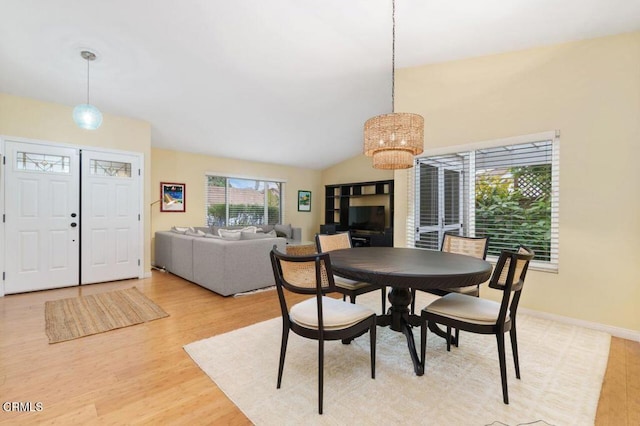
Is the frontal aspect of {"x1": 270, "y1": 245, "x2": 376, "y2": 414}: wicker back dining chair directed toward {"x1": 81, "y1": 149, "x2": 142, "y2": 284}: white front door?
no

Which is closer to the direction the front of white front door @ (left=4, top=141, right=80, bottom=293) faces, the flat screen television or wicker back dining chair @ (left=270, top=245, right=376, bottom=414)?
the wicker back dining chair

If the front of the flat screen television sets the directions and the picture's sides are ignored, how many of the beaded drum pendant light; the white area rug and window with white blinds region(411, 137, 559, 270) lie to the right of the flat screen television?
0

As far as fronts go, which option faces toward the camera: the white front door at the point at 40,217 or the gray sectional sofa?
the white front door

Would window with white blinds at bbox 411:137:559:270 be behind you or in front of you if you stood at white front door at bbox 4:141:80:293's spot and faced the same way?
in front

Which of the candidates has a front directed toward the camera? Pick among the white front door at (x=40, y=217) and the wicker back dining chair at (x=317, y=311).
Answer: the white front door

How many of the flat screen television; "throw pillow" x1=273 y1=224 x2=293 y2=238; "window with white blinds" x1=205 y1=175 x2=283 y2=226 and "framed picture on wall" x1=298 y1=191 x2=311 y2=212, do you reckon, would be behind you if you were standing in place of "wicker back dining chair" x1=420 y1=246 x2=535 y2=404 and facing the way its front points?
0

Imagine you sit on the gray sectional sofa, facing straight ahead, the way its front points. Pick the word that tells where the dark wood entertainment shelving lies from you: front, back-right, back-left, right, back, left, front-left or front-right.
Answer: front

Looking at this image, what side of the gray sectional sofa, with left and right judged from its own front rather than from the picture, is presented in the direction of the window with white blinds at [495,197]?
right

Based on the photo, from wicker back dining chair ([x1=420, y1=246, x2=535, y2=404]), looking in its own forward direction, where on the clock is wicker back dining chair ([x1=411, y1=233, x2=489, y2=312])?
wicker back dining chair ([x1=411, y1=233, x2=489, y2=312]) is roughly at 1 o'clock from wicker back dining chair ([x1=420, y1=246, x2=535, y2=404]).

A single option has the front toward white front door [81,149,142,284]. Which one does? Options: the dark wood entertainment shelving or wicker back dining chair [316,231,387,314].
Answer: the dark wood entertainment shelving

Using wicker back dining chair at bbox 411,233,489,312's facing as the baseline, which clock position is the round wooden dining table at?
The round wooden dining table is roughly at 11 o'clock from the wicker back dining chair.

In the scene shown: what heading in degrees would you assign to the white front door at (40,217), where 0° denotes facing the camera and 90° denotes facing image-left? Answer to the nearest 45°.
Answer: approximately 0°

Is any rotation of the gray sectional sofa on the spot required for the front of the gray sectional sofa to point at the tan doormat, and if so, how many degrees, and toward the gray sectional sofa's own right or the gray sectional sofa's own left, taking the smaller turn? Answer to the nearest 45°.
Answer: approximately 135° to the gray sectional sofa's own left

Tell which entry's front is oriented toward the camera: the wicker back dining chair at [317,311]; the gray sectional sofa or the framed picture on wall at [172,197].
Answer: the framed picture on wall

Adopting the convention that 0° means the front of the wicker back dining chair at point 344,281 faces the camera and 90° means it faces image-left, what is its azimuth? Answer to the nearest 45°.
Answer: approximately 315°

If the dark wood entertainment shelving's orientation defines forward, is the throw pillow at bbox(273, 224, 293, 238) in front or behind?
in front

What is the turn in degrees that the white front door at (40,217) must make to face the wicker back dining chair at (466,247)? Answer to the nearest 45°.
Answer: approximately 45° to its left

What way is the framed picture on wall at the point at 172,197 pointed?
toward the camera
